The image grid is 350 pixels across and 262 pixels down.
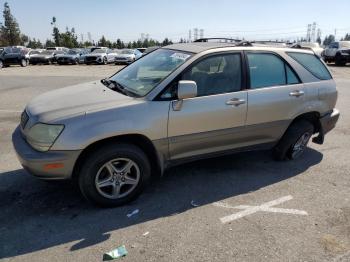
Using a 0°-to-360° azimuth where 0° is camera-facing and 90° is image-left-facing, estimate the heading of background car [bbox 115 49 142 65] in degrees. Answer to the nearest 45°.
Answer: approximately 45°

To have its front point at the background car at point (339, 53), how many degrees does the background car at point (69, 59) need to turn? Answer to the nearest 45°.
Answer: approximately 90° to its left

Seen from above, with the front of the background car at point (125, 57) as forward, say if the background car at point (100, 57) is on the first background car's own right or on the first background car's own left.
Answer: on the first background car's own right

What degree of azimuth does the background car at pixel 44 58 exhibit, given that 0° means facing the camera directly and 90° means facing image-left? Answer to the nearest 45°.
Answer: approximately 45°

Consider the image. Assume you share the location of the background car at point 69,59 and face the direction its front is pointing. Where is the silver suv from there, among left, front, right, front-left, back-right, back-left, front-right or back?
front-left

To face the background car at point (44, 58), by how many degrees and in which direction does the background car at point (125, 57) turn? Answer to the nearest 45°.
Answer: approximately 45° to its right

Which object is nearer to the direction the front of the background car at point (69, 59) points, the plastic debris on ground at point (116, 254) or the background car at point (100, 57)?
the plastic debris on ground

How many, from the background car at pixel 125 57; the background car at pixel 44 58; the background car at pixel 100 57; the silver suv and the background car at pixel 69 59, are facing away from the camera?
0

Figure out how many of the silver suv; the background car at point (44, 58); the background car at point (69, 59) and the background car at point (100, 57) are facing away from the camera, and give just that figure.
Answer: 0

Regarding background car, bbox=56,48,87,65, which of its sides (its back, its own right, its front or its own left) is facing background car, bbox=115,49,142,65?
left

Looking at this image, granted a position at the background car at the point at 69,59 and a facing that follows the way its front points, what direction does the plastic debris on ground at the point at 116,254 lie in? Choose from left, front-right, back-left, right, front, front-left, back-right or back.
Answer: front-left

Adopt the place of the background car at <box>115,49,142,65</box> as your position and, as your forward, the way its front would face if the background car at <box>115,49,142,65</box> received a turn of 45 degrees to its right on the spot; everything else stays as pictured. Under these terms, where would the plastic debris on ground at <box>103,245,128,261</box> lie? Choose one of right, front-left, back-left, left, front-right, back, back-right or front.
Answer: left

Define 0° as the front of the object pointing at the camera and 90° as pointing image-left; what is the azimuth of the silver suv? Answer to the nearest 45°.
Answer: approximately 45°

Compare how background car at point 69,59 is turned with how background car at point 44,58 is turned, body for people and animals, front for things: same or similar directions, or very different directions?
same or similar directions

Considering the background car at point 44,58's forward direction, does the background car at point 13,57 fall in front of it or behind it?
in front

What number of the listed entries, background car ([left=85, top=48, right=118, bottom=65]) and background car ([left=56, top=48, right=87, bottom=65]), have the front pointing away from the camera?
0

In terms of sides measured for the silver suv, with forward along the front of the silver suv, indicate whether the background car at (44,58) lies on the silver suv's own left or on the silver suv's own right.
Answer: on the silver suv's own right

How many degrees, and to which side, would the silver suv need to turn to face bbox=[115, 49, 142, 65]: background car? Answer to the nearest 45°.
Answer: approximately 135° to its right

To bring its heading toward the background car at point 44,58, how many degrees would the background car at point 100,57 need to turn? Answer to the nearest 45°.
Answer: approximately 45° to its right
